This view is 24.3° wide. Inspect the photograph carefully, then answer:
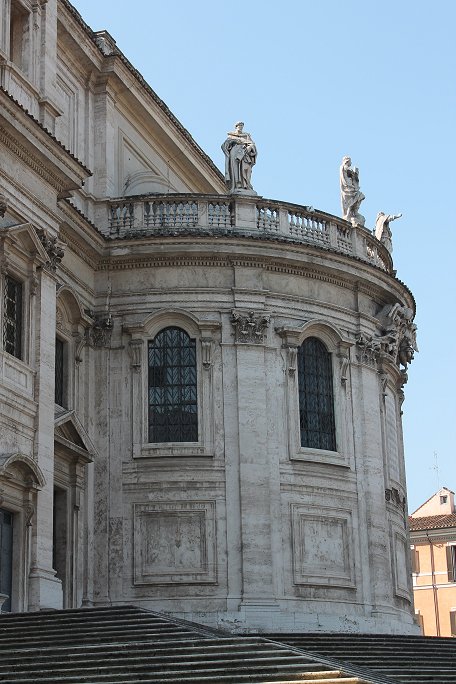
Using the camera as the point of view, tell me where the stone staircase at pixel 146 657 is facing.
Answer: facing the viewer

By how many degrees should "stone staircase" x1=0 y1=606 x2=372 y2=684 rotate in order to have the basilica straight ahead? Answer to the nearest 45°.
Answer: approximately 180°

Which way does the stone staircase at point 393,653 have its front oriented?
toward the camera

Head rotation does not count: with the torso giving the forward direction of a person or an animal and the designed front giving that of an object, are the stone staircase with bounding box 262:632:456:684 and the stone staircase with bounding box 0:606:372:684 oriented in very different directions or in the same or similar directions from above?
same or similar directions

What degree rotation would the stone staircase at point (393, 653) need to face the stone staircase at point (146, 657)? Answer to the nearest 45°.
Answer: approximately 45° to its right

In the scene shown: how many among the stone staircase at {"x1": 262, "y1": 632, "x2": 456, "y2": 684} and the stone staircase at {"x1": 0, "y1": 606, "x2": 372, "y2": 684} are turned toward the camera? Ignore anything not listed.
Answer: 2

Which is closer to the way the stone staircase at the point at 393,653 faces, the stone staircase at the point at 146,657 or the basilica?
the stone staircase
